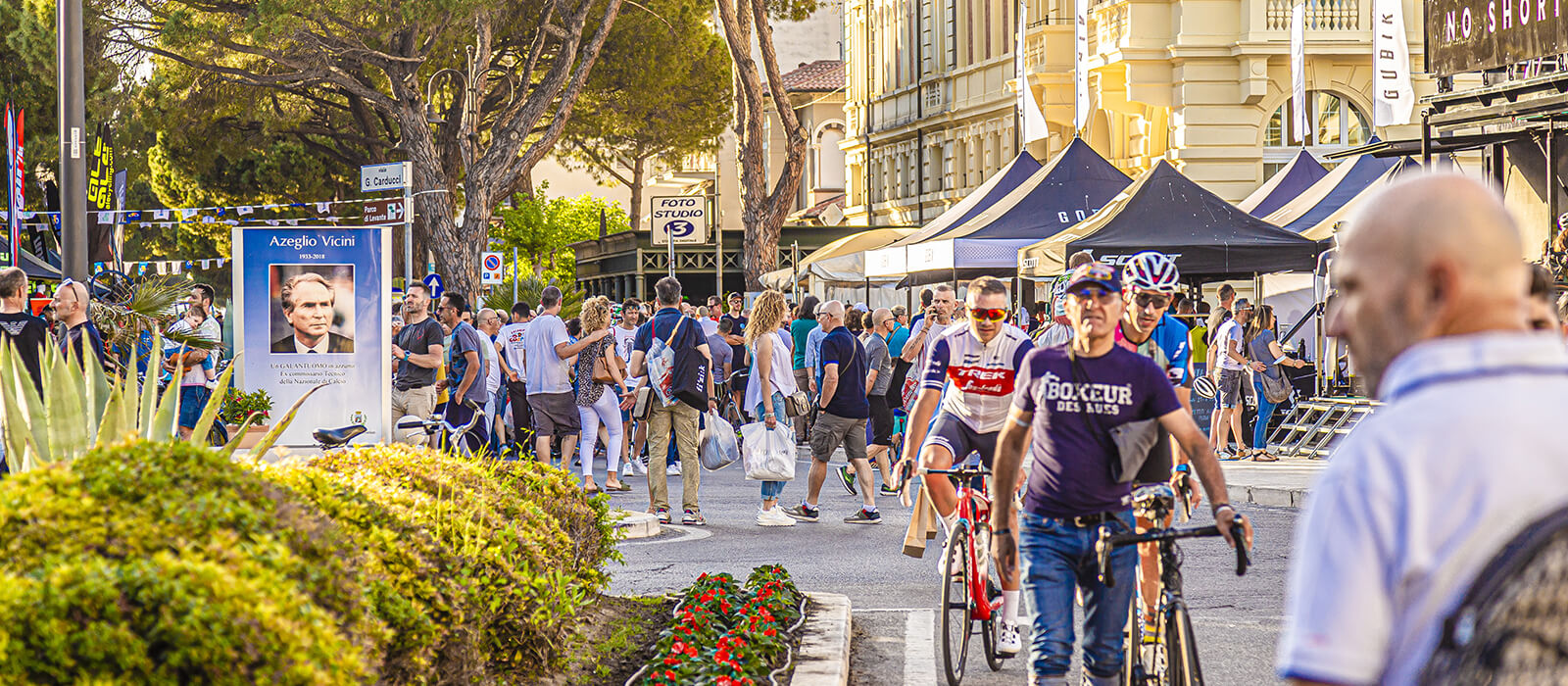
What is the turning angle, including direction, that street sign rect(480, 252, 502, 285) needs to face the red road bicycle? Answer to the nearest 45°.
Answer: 0° — it already faces it

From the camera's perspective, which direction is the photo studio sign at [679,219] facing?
toward the camera

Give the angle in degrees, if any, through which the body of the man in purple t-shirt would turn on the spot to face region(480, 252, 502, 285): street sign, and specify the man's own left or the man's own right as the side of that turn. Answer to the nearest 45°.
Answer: approximately 135° to the man's own right

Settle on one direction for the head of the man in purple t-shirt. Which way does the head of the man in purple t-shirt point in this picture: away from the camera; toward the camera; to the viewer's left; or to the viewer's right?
toward the camera

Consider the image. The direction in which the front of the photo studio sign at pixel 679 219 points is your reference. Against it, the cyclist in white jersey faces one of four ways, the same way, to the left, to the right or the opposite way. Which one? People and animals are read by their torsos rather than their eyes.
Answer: the same way

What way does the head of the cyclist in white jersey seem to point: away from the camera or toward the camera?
toward the camera

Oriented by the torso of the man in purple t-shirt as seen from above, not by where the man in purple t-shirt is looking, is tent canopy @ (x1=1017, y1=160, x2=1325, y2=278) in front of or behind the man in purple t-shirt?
behind

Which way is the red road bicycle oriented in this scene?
toward the camera

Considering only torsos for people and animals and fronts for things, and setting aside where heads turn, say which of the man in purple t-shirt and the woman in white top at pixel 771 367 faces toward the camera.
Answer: the man in purple t-shirt

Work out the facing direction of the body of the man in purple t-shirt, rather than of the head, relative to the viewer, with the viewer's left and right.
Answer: facing the viewer

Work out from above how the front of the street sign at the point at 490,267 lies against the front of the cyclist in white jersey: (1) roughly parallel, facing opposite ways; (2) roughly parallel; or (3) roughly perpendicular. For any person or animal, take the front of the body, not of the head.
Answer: roughly parallel

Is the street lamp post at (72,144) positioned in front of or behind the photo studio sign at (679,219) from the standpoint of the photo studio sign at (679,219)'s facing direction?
in front

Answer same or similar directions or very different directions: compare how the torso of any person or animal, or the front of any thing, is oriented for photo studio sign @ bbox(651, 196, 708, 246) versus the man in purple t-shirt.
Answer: same or similar directions

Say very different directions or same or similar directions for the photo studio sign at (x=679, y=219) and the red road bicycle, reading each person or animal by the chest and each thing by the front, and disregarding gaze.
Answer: same or similar directions
